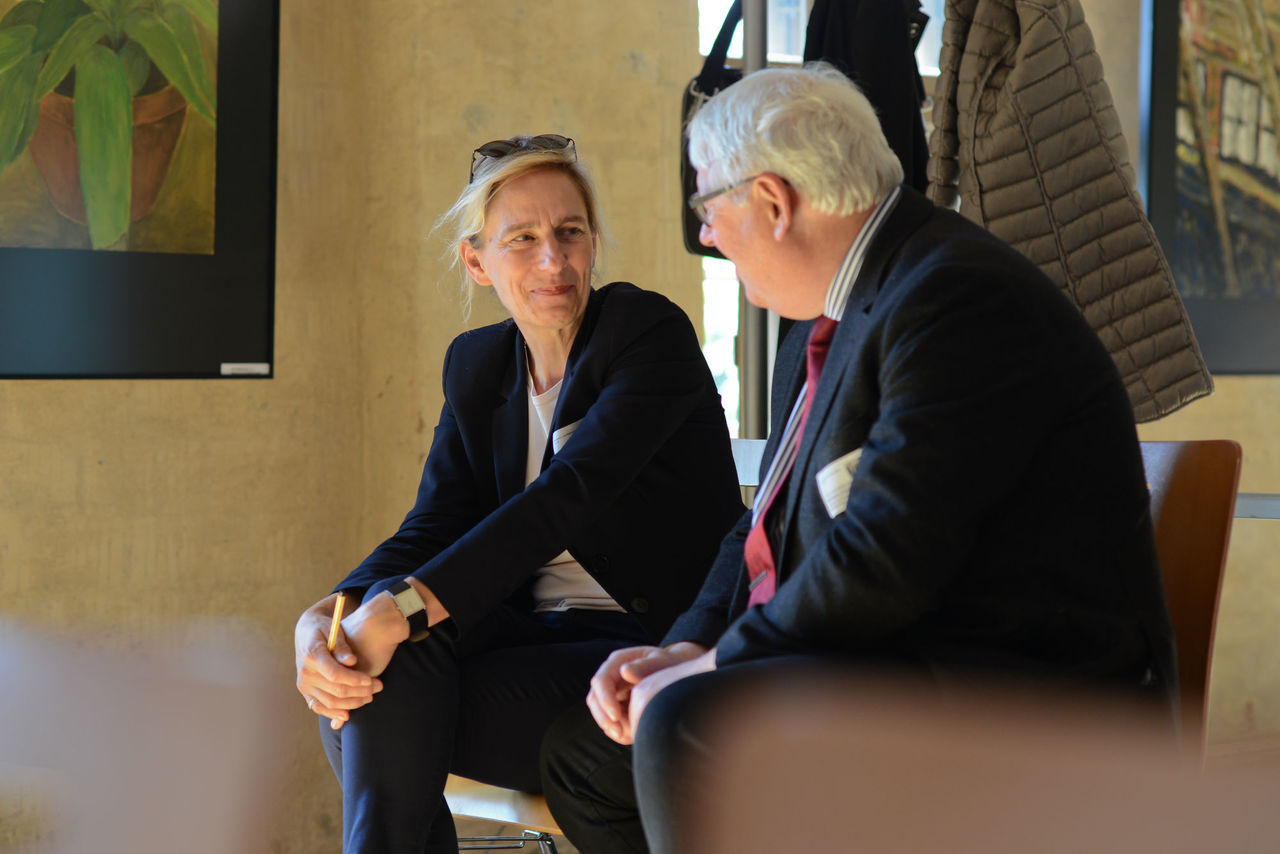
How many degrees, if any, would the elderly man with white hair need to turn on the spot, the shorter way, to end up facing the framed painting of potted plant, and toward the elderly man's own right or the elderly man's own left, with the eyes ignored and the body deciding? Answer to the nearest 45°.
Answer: approximately 45° to the elderly man's own right

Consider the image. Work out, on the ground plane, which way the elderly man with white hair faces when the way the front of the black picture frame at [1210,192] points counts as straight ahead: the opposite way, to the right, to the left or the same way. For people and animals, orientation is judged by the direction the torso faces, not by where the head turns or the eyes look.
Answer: to the right

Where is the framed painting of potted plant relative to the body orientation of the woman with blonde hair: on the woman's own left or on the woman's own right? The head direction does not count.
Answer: on the woman's own right

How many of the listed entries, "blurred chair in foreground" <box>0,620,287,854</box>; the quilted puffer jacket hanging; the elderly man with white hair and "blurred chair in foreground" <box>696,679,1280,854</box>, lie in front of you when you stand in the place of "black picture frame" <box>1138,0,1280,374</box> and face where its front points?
4

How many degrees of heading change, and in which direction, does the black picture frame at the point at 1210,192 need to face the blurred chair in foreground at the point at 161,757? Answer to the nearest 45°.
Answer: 0° — it already faces it

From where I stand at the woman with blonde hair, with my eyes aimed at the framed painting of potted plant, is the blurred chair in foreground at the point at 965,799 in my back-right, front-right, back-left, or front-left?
back-left

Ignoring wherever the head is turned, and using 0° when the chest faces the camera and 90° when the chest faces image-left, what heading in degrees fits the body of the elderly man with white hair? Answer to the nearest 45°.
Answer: approximately 90°

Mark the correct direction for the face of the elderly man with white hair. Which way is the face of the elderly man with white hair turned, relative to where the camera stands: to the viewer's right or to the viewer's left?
to the viewer's left

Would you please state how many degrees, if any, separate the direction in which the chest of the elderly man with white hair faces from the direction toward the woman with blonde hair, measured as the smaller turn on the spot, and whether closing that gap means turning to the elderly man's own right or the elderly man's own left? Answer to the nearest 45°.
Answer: approximately 45° to the elderly man's own right

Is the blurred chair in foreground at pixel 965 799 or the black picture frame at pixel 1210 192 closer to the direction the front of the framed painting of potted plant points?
the blurred chair in foreground

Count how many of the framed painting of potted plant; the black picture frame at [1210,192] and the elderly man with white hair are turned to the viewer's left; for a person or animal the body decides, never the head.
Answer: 1

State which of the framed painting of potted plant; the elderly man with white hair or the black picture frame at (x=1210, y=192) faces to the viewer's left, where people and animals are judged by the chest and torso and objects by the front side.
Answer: the elderly man with white hair

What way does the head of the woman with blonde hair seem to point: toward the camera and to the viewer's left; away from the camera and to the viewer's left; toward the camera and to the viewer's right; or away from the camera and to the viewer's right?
toward the camera and to the viewer's right
